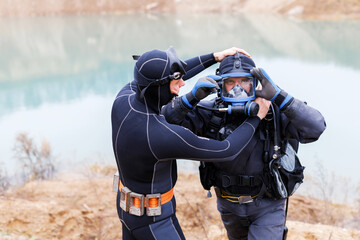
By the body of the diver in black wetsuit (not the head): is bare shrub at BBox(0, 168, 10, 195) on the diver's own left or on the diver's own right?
on the diver's own left

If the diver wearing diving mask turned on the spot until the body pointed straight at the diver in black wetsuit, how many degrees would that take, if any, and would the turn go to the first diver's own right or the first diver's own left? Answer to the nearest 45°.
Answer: approximately 45° to the first diver's own right

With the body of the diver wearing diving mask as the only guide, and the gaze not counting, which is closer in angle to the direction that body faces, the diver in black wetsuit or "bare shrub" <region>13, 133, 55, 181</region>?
the diver in black wetsuit

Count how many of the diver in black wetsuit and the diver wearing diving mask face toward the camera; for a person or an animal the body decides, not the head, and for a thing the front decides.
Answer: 1

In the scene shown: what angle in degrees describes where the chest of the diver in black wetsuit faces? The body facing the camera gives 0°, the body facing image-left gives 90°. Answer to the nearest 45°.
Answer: approximately 225°

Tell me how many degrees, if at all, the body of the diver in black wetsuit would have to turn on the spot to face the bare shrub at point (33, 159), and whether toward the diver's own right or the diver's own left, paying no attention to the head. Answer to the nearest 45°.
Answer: approximately 90° to the diver's own left

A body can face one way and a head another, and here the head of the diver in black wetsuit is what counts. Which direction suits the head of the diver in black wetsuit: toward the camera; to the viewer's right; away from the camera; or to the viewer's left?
to the viewer's right

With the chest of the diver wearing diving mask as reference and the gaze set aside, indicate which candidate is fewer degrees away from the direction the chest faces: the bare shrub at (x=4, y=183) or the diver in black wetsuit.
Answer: the diver in black wetsuit

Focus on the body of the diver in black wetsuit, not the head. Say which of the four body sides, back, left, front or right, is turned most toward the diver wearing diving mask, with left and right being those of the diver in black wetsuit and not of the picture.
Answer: front

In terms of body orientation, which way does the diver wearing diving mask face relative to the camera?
toward the camera

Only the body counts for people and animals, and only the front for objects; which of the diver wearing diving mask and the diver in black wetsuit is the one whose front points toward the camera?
the diver wearing diving mask
